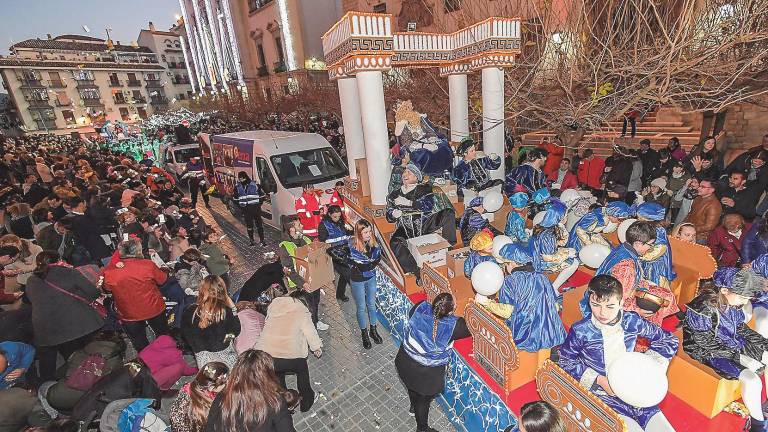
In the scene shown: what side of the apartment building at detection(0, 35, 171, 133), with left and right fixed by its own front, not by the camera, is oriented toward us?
front

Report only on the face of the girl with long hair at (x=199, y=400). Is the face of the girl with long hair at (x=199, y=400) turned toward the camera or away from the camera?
away from the camera

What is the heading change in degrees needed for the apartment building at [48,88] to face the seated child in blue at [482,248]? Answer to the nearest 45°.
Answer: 0° — it already faces them

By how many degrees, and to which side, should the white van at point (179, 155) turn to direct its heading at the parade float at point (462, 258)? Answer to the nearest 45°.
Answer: approximately 45° to its right

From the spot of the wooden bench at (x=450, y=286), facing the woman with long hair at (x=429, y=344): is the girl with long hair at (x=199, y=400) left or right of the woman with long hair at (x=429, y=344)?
right

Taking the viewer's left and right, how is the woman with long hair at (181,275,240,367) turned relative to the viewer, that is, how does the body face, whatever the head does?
facing away from the viewer

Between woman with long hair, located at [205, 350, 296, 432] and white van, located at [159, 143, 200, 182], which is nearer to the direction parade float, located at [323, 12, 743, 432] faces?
the woman with long hair

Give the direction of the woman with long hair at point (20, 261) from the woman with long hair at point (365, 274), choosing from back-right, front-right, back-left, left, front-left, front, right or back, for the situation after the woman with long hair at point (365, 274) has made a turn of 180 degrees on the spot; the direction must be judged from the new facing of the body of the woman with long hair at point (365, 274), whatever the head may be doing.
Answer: front-left

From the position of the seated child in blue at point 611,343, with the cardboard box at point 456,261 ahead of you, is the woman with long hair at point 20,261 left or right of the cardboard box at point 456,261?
left

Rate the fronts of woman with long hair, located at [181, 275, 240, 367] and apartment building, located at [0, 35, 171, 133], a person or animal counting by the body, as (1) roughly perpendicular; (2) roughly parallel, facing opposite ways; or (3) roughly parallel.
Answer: roughly parallel, facing opposite ways

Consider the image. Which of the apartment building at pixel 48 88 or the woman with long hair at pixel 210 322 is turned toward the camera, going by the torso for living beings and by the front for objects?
the apartment building

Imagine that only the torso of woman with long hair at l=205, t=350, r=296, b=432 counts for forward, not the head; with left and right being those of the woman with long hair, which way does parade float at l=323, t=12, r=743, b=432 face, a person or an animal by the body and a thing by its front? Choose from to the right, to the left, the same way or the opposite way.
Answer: the opposite way

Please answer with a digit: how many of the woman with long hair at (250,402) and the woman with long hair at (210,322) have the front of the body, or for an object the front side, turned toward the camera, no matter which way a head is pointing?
0

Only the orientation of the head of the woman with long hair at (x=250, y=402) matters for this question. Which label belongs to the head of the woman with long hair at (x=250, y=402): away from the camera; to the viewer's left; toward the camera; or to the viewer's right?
away from the camera

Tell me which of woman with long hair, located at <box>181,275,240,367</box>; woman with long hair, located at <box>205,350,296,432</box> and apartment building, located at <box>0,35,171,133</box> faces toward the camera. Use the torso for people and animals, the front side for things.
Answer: the apartment building

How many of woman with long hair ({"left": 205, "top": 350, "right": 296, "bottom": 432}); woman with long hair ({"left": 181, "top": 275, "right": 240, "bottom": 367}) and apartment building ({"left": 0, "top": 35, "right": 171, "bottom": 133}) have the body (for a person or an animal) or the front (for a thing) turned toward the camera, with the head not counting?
1

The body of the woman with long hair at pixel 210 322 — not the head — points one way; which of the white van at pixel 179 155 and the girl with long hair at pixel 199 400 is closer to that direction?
the white van

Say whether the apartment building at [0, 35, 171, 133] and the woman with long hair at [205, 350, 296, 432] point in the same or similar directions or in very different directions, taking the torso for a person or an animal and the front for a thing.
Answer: very different directions

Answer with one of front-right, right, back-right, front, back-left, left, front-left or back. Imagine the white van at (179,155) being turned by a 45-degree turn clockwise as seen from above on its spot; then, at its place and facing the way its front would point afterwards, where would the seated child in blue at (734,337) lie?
front
